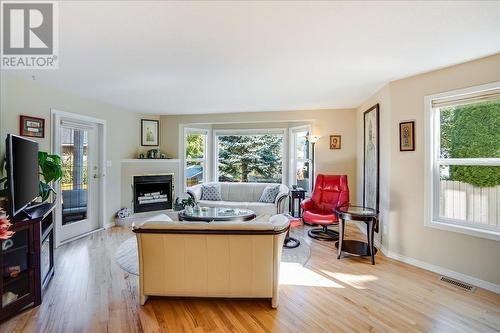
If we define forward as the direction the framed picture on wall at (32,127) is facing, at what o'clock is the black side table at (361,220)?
The black side table is roughly at 12 o'clock from the framed picture on wall.

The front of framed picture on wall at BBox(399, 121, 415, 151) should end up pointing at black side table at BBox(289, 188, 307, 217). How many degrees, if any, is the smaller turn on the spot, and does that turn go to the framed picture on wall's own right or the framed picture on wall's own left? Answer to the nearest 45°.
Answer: approximately 90° to the framed picture on wall's own right

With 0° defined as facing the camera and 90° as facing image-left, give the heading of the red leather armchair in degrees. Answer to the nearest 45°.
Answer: approximately 45°

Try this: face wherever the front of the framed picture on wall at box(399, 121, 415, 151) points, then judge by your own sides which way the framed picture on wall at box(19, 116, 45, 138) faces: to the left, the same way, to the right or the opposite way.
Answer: the opposite way

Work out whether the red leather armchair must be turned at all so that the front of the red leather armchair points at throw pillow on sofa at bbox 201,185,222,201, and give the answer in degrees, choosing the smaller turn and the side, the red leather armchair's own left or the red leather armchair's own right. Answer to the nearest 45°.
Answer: approximately 45° to the red leather armchair's own right

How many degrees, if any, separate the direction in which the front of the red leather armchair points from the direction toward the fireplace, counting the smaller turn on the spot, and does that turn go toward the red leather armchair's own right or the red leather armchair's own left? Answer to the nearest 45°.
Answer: approximately 45° to the red leather armchair's own right

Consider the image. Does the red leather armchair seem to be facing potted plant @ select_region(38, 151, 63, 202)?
yes

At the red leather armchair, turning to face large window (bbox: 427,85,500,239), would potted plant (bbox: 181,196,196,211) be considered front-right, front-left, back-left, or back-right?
back-right

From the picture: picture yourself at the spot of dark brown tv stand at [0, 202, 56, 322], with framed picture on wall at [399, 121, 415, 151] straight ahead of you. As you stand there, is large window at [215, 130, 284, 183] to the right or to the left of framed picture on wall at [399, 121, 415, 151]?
left

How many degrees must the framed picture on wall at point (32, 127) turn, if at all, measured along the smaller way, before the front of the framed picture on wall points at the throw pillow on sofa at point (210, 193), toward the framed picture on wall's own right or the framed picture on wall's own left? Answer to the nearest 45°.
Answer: approximately 45° to the framed picture on wall's own left

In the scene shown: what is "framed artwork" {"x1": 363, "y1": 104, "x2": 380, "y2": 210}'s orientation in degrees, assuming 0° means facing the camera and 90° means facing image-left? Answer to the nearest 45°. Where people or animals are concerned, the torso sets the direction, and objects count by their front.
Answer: approximately 45°
